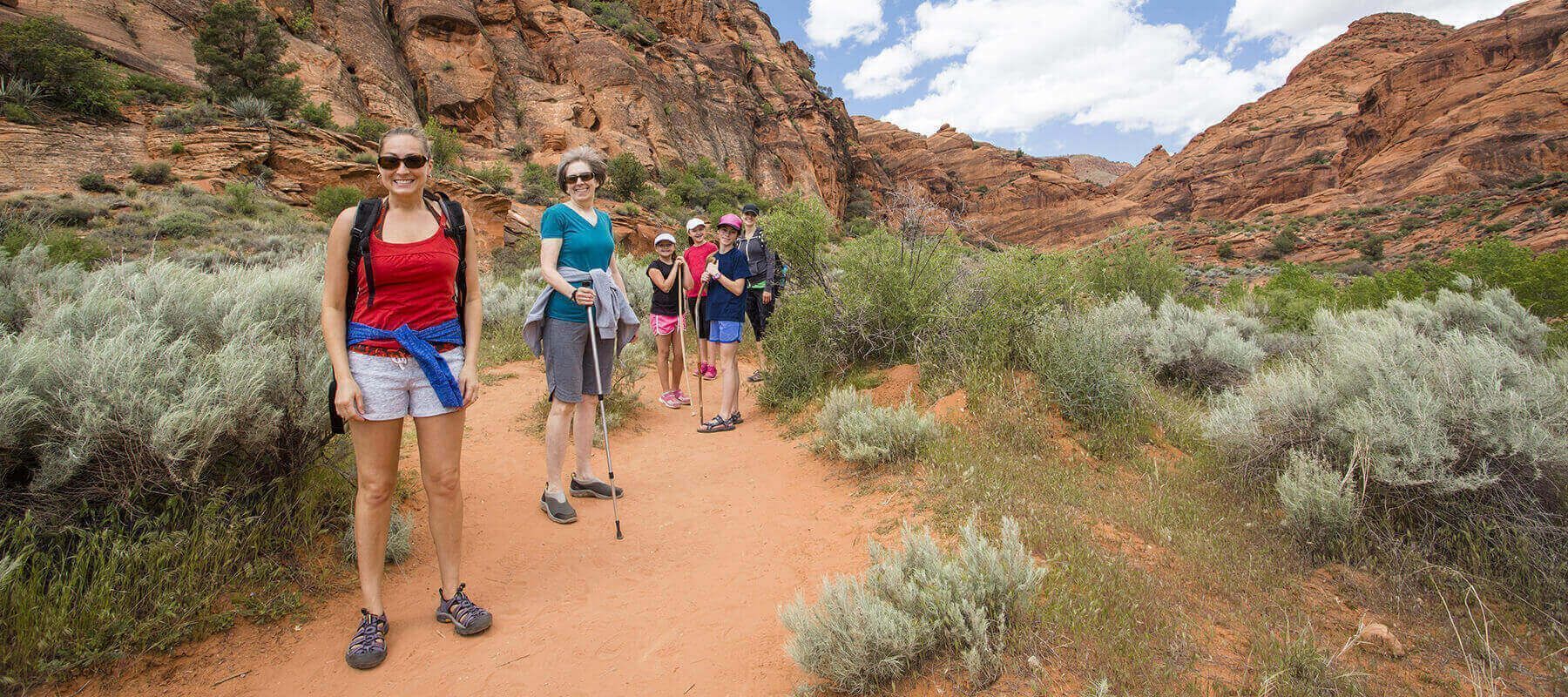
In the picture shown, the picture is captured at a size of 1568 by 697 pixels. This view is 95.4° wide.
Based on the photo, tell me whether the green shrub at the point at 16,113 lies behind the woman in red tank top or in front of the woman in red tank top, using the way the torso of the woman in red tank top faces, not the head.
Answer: behind

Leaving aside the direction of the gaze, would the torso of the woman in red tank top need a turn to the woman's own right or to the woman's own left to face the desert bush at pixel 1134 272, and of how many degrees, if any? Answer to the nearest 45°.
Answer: approximately 90° to the woman's own left

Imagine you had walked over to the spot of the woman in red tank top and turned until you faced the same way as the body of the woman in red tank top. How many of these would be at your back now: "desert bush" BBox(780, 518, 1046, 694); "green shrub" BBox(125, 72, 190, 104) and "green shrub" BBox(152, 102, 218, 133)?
2

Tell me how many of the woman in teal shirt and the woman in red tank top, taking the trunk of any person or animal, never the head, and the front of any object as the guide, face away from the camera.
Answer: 0

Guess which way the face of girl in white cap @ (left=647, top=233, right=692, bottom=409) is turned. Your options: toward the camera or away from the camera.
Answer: toward the camera

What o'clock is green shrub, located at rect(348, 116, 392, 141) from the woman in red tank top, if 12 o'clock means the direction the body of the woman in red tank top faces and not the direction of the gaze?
The green shrub is roughly at 6 o'clock from the woman in red tank top.

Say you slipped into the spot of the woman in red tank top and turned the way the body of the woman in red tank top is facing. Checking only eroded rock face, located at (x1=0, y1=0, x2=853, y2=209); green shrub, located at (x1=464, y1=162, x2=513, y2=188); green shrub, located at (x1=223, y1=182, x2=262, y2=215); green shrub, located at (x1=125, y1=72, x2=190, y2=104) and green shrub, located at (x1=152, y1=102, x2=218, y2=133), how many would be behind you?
5

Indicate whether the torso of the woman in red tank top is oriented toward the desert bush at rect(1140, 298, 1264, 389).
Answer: no

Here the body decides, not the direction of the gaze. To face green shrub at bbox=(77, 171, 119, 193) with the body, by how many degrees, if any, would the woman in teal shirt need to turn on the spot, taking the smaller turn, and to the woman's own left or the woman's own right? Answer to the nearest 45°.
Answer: approximately 180°

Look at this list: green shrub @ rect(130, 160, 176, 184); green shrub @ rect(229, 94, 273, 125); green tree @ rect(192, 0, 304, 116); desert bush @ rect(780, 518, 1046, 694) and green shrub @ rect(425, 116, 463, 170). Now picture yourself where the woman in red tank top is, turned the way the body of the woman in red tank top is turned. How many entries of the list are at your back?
4

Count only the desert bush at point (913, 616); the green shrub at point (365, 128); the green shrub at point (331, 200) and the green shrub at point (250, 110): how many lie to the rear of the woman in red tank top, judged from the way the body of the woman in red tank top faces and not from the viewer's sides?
3

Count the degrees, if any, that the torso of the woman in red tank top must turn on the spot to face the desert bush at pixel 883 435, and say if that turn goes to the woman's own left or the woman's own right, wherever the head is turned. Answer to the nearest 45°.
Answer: approximately 90° to the woman's own left

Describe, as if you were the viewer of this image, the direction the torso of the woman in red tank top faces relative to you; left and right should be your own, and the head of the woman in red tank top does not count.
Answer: facing the viewer

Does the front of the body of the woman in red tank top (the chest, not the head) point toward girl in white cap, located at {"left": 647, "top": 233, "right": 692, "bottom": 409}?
no

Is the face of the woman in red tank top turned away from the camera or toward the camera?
toward the camera
